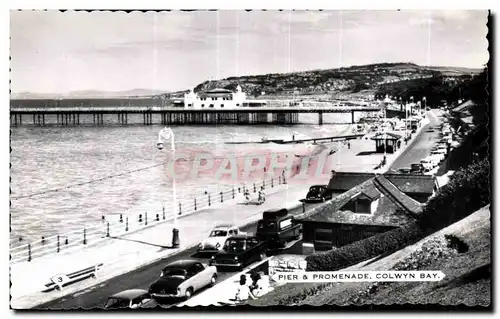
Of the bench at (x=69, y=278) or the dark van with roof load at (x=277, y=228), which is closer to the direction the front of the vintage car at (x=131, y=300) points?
the bench

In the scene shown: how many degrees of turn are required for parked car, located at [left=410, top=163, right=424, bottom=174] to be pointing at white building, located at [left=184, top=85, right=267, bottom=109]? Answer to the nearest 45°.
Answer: approximately 45° to its right

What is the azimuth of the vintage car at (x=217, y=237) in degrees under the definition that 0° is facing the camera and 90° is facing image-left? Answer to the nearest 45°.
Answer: approximately 45°

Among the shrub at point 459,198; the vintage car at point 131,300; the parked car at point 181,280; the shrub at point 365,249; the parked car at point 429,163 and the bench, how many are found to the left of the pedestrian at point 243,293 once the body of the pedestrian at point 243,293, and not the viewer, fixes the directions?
3

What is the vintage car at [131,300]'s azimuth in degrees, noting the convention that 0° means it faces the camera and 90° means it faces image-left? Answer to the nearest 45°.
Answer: approximately 45°
